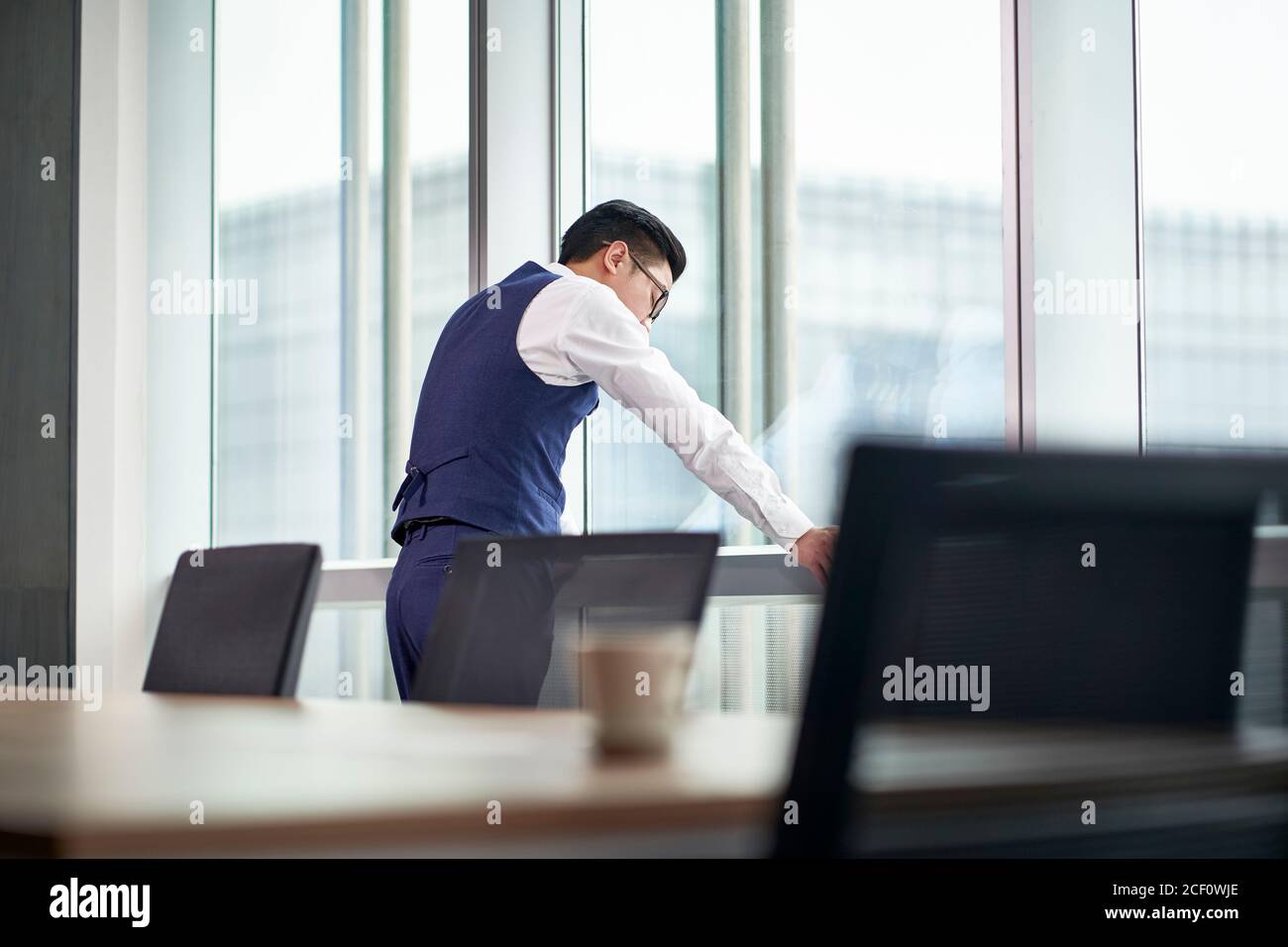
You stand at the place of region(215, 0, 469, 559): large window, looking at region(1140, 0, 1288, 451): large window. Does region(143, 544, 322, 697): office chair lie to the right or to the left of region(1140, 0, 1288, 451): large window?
right

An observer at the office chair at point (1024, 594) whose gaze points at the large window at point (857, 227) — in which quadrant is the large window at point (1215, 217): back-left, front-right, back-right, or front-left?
front-right

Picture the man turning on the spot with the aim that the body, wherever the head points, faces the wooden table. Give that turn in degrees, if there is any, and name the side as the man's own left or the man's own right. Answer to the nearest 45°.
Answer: approximately 135° to the man's own right

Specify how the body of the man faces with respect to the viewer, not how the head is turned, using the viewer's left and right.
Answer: facing away from the viewer and to the right of the viewer

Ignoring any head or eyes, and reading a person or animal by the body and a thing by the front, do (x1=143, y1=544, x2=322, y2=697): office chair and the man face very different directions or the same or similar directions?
very different directions

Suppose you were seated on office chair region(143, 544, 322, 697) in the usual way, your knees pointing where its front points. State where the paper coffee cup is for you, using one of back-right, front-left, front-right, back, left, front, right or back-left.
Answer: front-left

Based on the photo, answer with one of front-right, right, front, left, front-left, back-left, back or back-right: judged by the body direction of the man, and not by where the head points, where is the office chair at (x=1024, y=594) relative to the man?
back-right

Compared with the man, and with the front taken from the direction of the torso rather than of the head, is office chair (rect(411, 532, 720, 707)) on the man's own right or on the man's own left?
on the man's own right

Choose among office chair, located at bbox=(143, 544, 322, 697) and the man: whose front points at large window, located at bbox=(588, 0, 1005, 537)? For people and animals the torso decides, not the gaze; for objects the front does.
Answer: the man

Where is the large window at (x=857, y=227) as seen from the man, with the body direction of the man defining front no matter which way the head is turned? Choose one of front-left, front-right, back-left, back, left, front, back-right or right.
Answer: front
